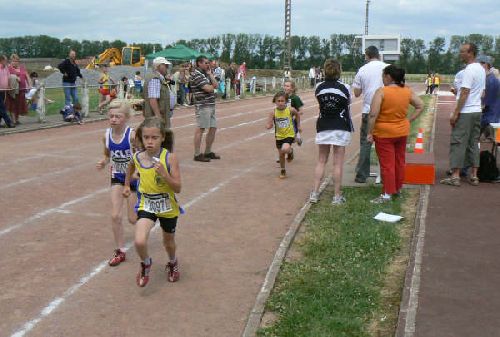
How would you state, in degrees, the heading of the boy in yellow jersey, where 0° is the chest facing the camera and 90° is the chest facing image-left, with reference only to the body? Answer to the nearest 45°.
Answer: approximately 0°

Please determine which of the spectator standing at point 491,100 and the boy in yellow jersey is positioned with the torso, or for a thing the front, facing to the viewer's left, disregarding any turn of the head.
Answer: the spectator standing

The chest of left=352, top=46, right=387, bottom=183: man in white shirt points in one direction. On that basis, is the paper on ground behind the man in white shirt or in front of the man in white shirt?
behind

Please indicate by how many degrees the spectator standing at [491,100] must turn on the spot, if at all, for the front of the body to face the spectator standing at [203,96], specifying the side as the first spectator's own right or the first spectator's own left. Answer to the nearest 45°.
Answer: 0° — they already face them

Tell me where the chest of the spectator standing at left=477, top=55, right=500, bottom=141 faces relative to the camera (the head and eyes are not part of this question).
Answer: to the viewer's left

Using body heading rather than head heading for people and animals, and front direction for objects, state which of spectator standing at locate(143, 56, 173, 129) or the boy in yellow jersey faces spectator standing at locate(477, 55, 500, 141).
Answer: spectator standing at locate(143, 56, 173, 129)

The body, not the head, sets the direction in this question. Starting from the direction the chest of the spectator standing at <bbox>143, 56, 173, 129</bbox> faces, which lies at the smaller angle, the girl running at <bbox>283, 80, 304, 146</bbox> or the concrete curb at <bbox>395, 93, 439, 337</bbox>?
the girl running

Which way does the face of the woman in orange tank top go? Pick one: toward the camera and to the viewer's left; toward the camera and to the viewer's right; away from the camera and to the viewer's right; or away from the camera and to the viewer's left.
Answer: away from the camera and to the viewer's left

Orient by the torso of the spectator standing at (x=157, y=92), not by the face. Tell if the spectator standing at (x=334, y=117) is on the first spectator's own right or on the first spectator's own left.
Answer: on the first spectator's own right

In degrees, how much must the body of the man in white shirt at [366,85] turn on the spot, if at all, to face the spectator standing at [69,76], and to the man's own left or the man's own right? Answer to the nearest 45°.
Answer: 0° — they already face them

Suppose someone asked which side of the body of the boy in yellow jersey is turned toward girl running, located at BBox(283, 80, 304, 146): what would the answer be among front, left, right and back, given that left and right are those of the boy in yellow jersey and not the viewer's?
back
